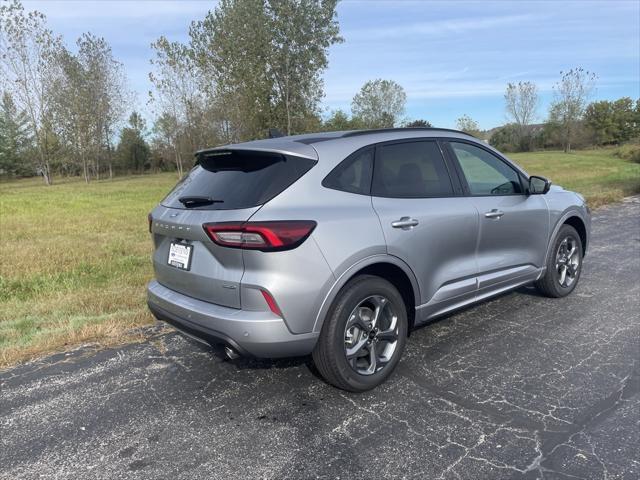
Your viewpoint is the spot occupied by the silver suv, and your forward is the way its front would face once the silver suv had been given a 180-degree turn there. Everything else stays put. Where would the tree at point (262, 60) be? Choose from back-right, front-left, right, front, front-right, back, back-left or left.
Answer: back-right

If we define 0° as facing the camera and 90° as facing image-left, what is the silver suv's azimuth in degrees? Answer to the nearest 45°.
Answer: approximately 225°

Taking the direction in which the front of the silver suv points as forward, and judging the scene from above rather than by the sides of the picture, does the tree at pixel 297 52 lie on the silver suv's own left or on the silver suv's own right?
on the silver suv's own left

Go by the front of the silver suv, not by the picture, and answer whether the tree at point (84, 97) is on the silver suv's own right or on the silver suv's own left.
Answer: on the silver suv's own left
